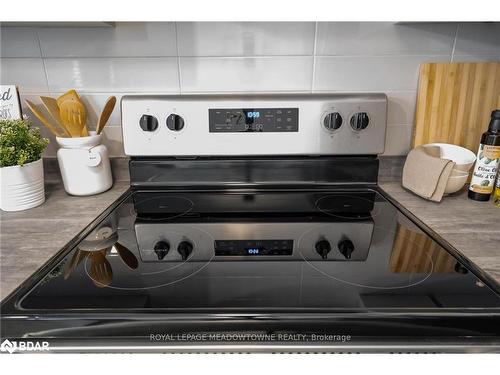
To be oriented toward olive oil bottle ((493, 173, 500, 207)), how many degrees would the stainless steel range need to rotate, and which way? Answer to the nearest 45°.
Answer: approximately 90° to its left

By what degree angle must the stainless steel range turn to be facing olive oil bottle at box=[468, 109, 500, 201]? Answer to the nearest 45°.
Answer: approximately 135° to its left

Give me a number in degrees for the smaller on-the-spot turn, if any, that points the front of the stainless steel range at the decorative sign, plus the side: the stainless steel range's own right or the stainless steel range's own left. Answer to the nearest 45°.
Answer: approximately 135° to the stainless steel range's own right

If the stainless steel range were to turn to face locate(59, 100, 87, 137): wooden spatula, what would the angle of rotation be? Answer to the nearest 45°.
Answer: approximately 135° to its right

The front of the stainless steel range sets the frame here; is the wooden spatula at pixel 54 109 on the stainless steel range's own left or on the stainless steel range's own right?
on the stainless steel range's own right

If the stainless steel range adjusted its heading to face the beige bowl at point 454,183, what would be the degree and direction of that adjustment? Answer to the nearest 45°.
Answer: approximately 135° to its left

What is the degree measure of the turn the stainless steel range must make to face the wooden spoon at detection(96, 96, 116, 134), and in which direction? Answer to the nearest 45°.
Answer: approximately 135° to its right

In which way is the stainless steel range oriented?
toward the camera

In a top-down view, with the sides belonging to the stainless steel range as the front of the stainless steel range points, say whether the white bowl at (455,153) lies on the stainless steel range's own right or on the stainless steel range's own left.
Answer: on the stainless steel range's own left
